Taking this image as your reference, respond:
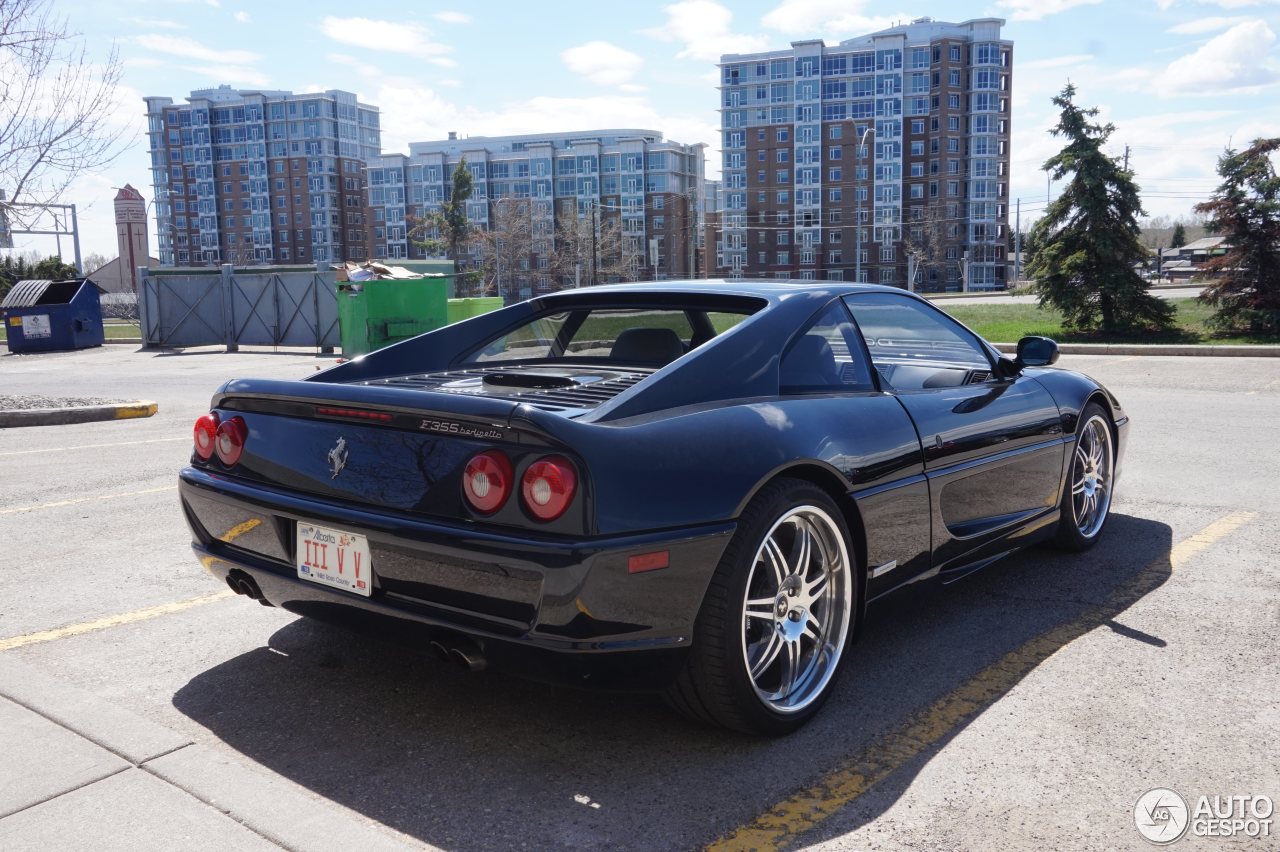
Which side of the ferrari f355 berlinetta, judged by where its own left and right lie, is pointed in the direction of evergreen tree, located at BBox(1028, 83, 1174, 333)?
front

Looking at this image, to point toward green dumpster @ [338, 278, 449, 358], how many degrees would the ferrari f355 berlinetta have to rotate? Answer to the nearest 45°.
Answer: approximately 45° to its left

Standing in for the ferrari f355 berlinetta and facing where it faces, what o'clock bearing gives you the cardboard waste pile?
The cardboard waste pile is roughly at 10 o'clock from the ferrari f355 berlinetta.

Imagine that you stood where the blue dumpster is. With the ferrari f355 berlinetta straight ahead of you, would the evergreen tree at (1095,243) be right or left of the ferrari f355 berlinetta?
left

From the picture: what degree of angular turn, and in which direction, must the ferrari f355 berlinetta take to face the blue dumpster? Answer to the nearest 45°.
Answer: approximately 90° to its left

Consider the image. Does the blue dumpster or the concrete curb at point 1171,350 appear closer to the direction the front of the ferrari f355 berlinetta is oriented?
the concrete curb

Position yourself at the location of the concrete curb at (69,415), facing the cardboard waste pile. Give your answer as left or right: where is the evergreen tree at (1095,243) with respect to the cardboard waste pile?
right

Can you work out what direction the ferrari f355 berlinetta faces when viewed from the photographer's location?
facing away from the viewer and to the right of the viewer

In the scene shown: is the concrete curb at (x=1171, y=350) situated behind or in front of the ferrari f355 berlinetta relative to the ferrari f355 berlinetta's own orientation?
in front

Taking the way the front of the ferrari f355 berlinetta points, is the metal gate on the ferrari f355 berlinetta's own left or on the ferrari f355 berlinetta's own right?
on the ferrari f355 berlinetta's own left

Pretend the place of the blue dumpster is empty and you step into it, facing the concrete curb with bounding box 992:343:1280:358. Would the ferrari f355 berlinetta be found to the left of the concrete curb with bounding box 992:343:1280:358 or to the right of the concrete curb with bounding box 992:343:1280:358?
right

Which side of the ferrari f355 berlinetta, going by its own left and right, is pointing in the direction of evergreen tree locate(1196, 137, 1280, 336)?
front
